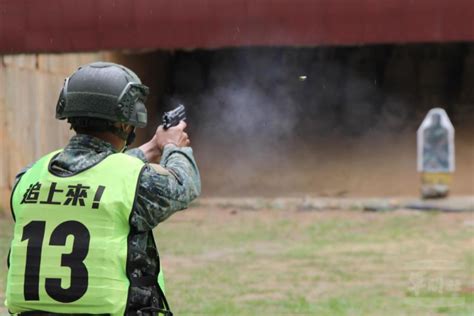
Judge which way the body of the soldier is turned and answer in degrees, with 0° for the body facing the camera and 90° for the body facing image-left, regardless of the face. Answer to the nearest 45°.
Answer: approximately 225°

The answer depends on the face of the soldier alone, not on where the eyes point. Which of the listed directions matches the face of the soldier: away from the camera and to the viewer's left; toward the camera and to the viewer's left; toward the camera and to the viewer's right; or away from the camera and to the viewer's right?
away from the camera and to the viewer's right
